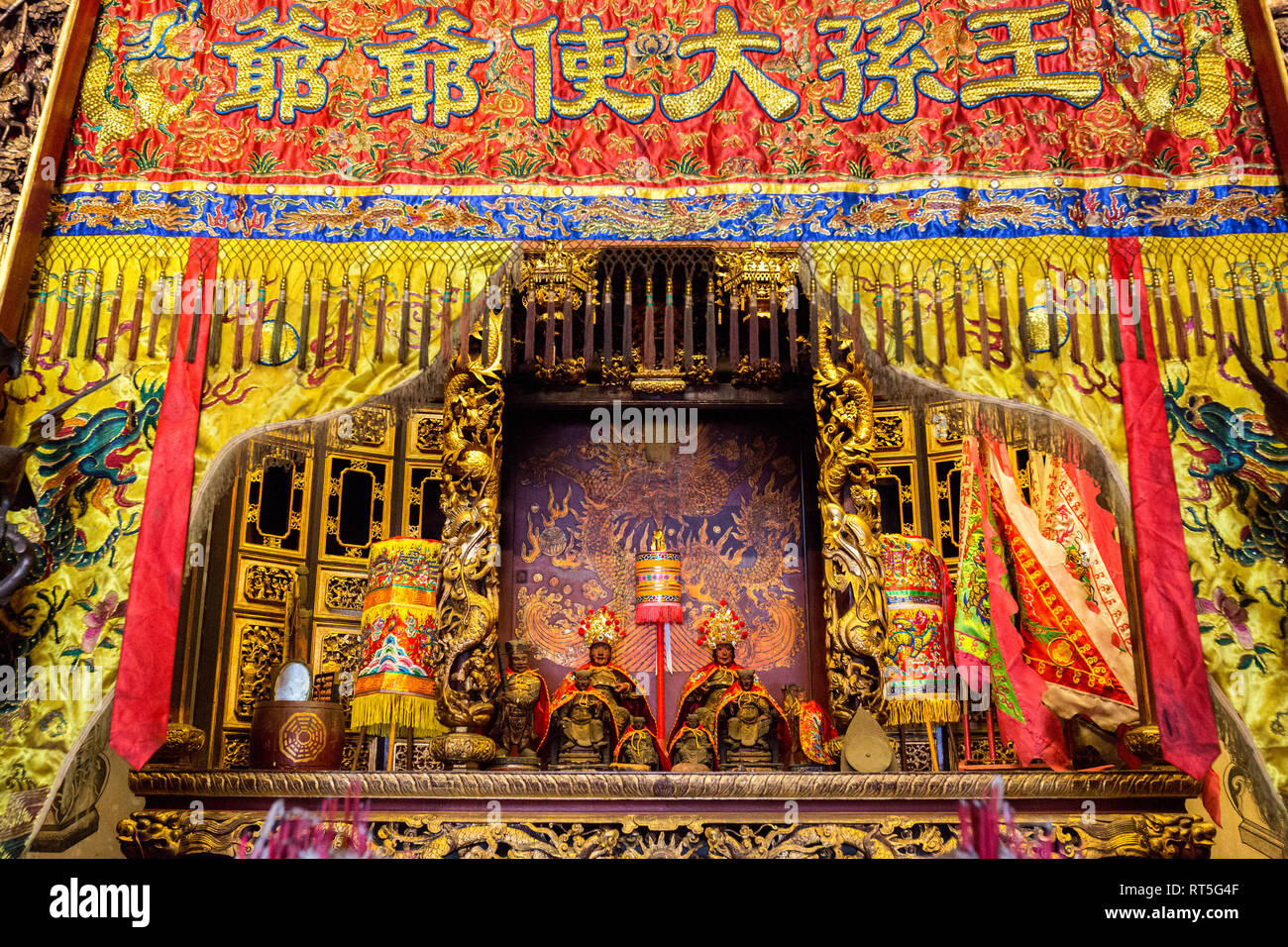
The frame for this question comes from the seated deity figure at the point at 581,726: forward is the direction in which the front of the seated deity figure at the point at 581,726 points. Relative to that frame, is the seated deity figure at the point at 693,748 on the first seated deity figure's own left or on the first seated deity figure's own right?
on the first seated deity figure's own left

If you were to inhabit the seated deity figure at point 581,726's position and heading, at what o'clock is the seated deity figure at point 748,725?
the seated deity figure at point 748,725 is roughly at 9 o'clock from the seated deity figure at point 581,726.

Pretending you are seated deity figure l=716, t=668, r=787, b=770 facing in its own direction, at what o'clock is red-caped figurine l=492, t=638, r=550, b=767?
The red-caped figurine is roughly at 3 o'clock from the seated deity figure.

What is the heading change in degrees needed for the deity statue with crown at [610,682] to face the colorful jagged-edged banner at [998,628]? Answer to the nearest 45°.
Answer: approximately 90° to its left

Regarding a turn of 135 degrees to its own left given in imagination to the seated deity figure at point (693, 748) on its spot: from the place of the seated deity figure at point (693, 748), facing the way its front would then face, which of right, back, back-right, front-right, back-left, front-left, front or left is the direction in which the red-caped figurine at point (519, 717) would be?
back-left

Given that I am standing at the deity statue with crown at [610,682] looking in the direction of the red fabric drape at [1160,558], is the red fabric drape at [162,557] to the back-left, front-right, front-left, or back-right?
back-right

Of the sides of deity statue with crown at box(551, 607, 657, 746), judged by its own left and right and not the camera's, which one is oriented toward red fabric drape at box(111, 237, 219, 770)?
right

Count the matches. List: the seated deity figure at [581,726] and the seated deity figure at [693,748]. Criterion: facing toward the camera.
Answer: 2

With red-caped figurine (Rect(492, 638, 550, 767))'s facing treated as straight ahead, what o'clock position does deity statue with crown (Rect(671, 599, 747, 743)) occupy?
The deity statue with crown is roughly at 9 o'clock from the red-caped figurine.
